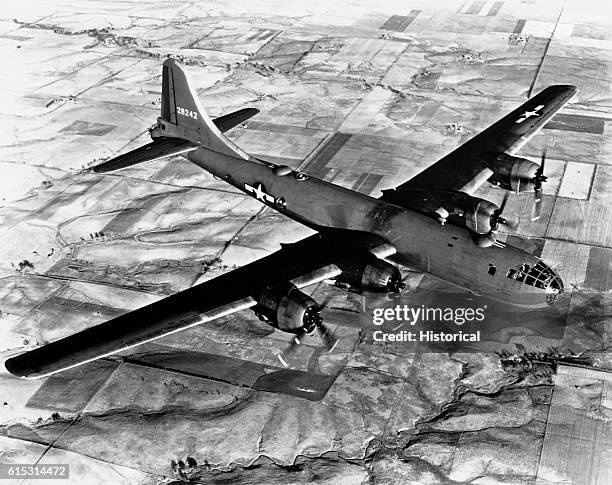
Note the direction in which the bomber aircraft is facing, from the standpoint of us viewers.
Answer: facing the viewer and to the right of the viewer
